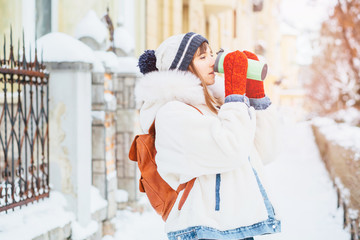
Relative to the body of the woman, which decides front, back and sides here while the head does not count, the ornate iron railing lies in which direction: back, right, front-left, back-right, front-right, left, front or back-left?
back-left

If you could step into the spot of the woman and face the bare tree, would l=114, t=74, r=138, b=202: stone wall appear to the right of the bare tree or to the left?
left

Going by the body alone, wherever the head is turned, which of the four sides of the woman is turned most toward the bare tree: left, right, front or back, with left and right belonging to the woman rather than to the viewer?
left

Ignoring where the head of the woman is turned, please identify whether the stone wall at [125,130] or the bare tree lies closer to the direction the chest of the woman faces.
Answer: the bare tree

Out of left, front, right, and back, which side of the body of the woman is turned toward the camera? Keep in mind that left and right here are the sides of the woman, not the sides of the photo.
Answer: right

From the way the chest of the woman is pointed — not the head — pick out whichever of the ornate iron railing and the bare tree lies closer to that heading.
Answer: the bare tree
